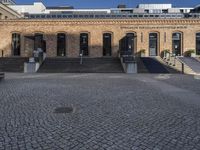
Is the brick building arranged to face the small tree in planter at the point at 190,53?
no

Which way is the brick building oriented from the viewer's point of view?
toward the camera
